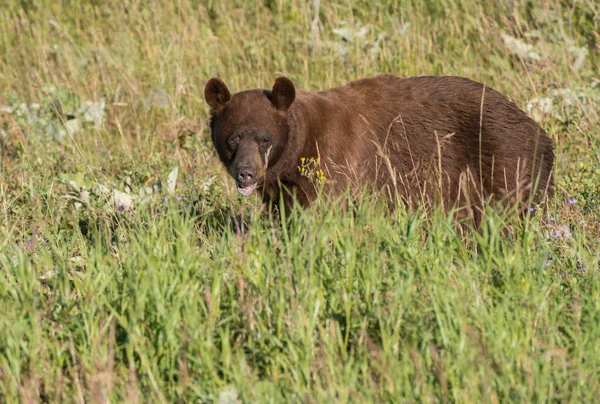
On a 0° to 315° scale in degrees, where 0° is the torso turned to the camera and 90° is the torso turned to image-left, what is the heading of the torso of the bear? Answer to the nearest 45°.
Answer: approximately 90°
